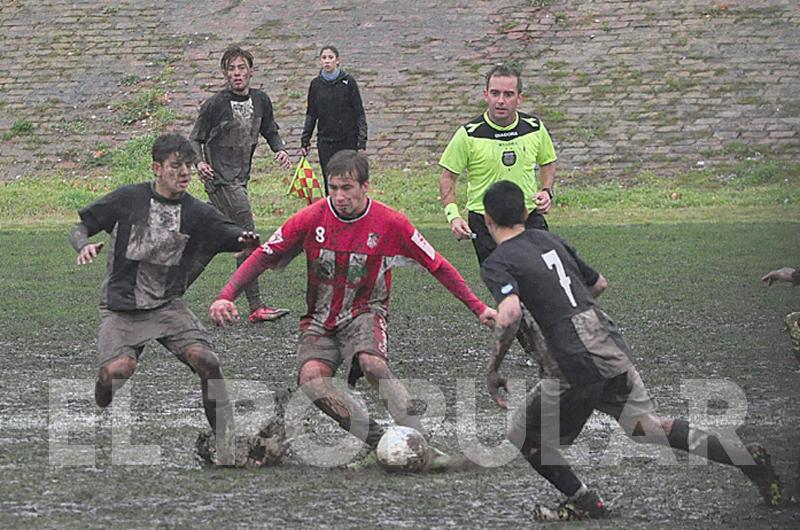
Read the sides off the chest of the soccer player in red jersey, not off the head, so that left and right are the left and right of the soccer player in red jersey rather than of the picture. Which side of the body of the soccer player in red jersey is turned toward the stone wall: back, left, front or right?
back

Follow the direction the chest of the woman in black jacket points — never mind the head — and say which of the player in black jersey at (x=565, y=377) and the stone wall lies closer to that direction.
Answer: the player in black jersey

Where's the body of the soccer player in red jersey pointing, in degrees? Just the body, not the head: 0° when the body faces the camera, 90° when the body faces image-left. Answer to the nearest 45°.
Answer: approximately 0°

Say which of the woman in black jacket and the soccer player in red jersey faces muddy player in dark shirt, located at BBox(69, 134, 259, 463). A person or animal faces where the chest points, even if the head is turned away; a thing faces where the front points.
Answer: the woman in black jacket

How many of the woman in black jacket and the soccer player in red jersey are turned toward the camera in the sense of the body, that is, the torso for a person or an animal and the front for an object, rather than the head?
2

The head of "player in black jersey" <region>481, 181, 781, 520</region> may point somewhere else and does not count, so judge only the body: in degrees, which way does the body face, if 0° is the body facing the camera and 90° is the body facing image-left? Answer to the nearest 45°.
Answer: approximately 135°

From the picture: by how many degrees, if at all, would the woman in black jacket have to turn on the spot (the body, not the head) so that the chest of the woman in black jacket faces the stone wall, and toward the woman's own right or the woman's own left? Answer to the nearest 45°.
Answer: approximately 180°

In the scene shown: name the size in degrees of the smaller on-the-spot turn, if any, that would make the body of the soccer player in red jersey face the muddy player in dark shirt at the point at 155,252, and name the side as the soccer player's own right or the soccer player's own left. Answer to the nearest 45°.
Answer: approximately 90° to the soccer player's own right

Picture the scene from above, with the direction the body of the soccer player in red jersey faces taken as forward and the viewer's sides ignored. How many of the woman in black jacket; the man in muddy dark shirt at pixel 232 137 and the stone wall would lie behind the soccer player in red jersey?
3

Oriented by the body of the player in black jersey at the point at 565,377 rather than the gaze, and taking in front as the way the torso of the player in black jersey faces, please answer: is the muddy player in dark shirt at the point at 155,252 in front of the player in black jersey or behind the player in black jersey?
in front
